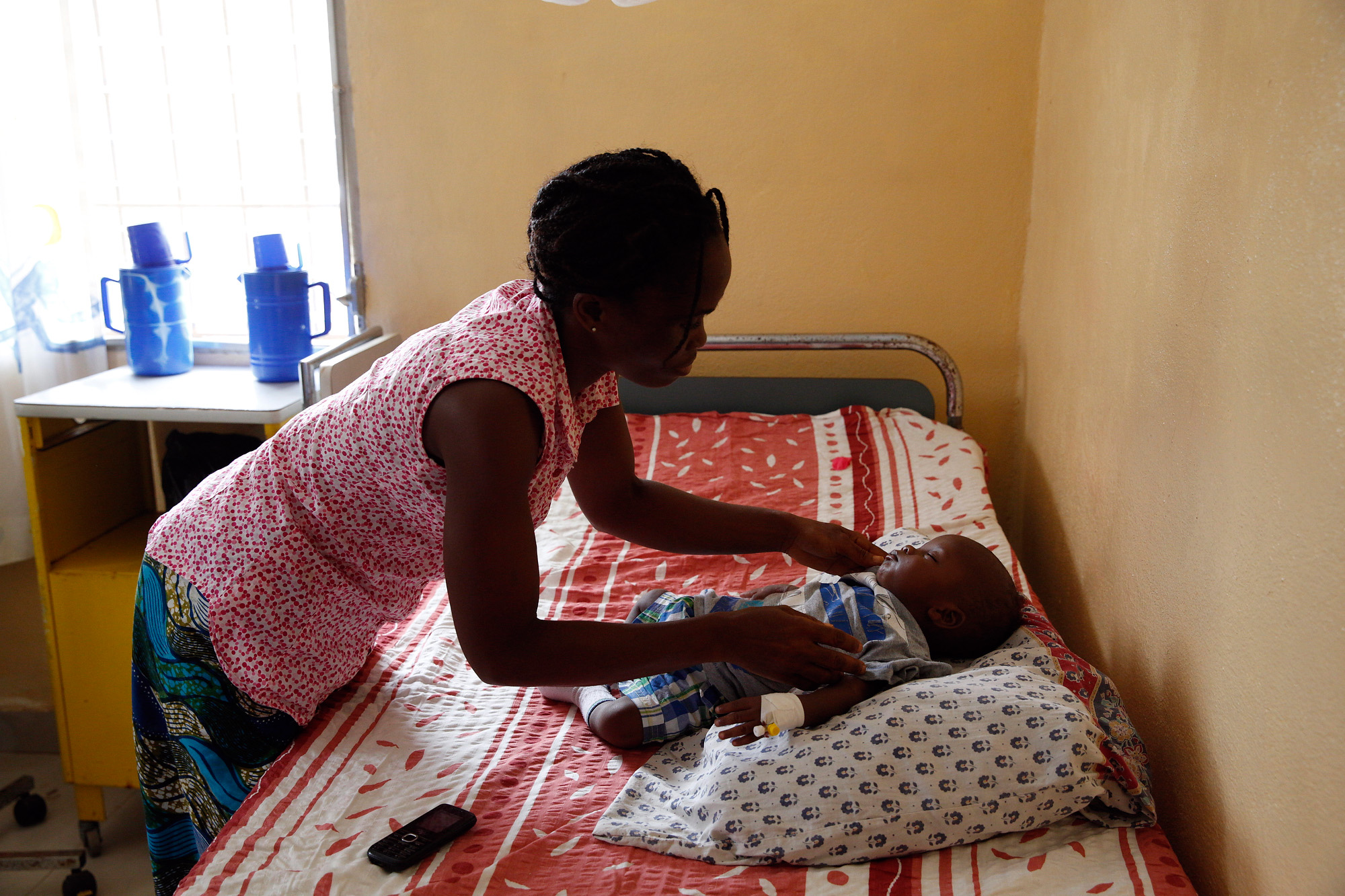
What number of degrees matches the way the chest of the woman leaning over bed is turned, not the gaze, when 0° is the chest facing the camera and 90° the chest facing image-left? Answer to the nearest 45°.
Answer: approximately 270°

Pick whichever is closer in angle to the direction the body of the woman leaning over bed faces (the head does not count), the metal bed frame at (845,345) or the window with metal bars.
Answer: the metal bed frame

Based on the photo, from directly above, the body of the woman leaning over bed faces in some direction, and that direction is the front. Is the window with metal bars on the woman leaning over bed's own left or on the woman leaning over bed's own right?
on the woman leaning over bed's own left

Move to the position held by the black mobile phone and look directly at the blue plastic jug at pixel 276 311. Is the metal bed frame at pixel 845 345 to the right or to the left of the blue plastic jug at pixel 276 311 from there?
right
